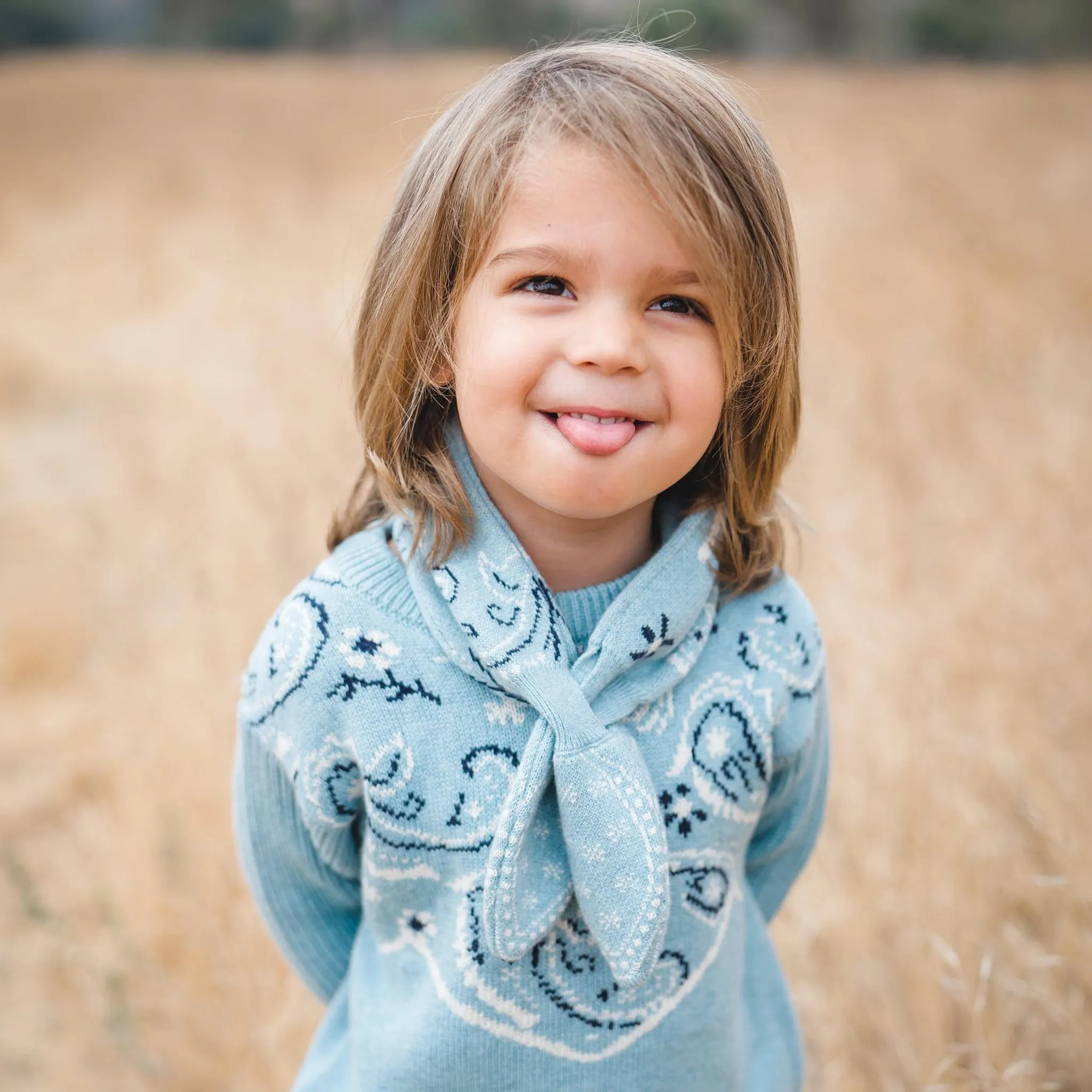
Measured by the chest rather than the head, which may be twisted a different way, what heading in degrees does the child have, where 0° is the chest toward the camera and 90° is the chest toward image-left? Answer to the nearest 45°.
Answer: approximately 0°
